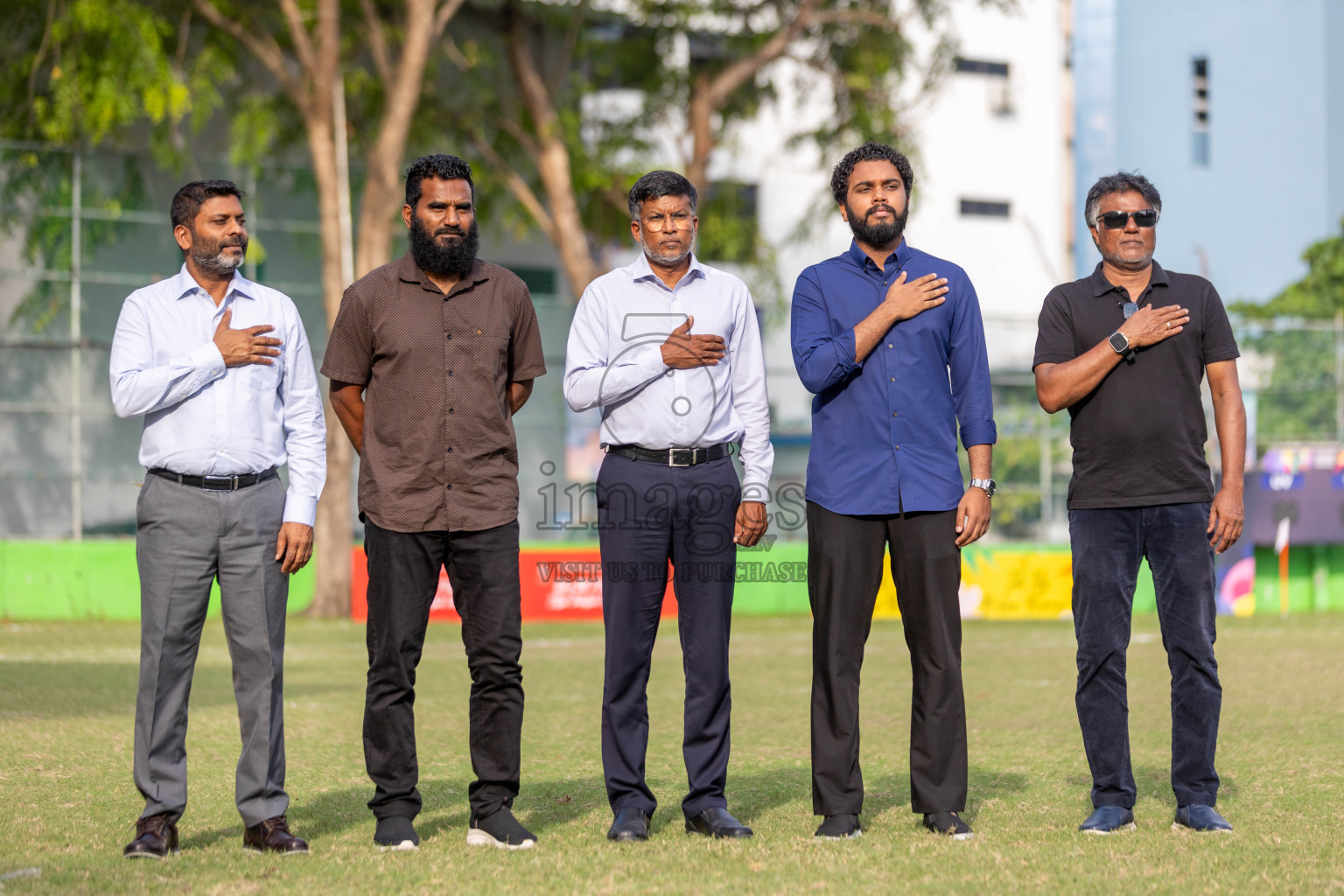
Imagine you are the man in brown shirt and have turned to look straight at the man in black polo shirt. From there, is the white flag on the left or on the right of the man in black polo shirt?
left

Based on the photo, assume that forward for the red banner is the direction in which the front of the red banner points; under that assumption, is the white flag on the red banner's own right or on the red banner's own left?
on the red banner's own left

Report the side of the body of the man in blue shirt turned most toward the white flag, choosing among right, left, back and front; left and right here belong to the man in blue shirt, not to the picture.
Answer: back

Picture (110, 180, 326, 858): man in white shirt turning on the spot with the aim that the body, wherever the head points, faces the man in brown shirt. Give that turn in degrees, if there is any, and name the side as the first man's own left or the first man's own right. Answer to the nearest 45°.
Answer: approximately 90° to the first man's own left

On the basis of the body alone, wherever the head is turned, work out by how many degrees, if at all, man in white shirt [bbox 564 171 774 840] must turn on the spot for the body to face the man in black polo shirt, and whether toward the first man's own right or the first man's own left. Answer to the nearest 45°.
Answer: approximately 90° to the first man's own left

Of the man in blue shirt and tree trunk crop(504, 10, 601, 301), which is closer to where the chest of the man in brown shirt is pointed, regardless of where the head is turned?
the man in blue shirt

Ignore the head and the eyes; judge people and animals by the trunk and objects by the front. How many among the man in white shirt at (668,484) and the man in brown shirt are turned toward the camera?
2

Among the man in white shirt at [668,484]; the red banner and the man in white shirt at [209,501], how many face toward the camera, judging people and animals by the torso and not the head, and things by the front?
3

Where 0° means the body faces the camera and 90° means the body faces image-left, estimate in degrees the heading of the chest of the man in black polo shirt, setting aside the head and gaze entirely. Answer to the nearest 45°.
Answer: approximately 0°

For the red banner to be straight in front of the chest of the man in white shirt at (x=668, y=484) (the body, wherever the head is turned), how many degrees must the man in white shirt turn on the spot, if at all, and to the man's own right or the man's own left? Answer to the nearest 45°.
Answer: approximately 180°

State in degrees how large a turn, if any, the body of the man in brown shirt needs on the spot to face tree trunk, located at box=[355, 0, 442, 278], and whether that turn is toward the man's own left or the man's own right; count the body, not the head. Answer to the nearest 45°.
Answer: approximately 180°
